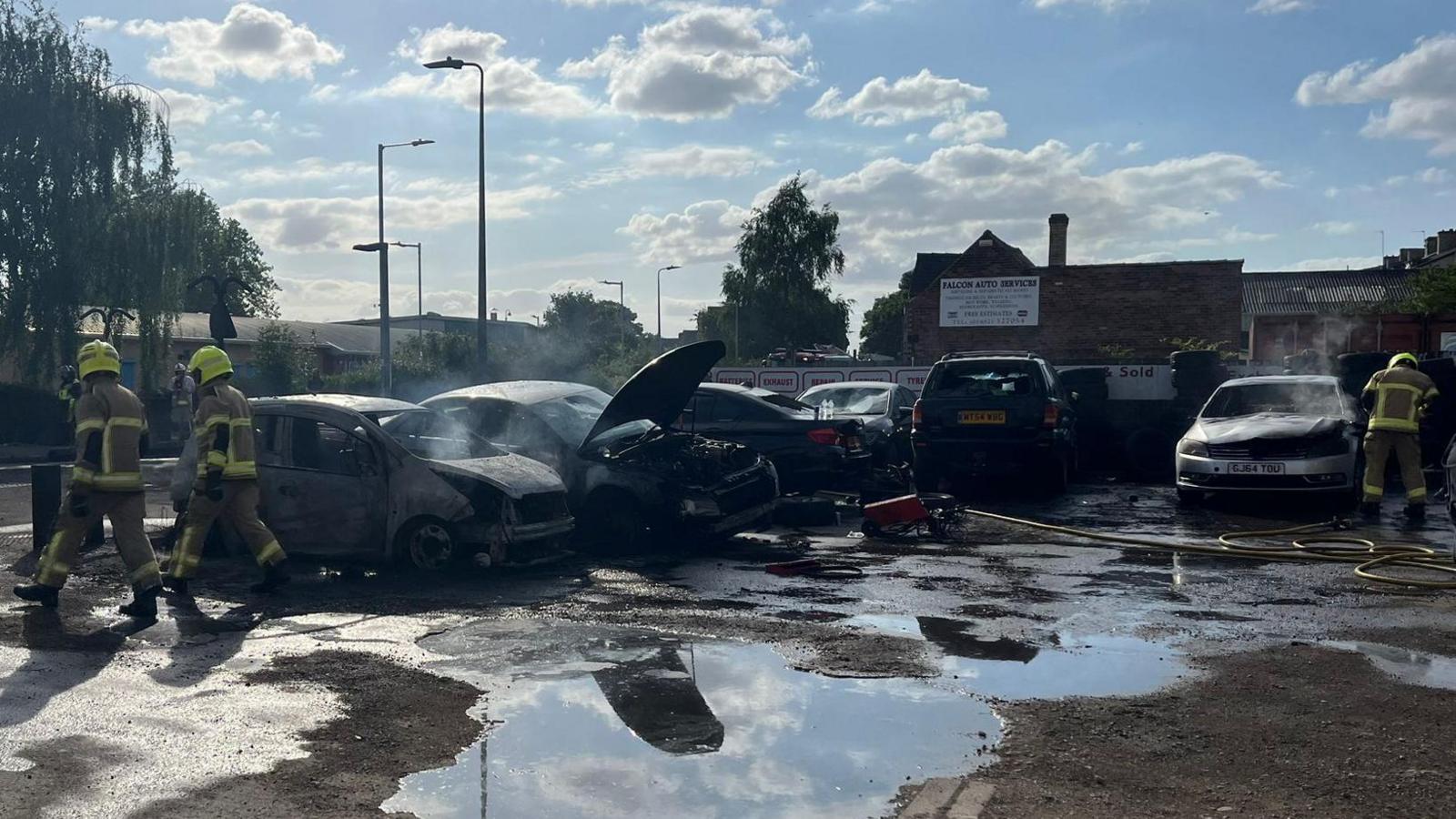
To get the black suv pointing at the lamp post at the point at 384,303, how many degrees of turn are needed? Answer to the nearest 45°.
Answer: approximately 45° to its left

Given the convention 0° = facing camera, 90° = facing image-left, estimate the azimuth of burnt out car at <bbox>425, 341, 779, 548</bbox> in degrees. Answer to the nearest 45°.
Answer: approximately 315°

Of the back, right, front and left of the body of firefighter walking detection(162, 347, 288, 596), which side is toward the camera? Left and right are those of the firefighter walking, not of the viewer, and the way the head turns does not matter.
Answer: left

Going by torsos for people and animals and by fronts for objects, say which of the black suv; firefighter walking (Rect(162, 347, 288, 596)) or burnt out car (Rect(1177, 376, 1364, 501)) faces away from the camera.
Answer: the black suv

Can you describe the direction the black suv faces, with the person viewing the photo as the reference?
facing away from the viewer

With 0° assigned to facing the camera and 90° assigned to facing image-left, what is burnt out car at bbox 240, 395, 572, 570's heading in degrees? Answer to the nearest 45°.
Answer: approximately 315°

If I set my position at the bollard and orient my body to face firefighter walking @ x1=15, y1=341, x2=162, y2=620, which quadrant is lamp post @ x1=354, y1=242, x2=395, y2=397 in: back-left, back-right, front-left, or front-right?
back-left

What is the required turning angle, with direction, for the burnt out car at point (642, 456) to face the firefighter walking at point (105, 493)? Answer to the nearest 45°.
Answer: approximately 90° to its right

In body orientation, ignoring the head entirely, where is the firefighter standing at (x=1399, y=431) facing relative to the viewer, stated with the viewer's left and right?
facing away from the viewer

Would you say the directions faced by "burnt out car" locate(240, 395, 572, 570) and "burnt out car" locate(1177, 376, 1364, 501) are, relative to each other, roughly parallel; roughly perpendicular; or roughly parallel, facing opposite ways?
roughly perpendicular

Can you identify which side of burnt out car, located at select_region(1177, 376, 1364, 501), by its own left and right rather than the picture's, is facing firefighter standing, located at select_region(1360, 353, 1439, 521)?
left

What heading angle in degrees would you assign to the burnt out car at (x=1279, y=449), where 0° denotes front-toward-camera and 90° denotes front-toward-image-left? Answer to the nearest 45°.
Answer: approximately 0°

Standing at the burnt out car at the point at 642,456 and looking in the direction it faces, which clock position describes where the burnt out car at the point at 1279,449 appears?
the burnt out car at the point at 1279,449 is roughly at 10 o'clock from the burnt out car at the point at 642,456.

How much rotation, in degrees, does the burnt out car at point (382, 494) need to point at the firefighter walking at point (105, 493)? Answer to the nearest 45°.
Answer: approximately 90° to its right
